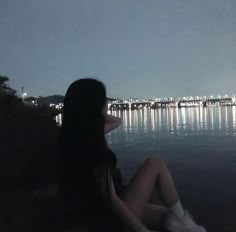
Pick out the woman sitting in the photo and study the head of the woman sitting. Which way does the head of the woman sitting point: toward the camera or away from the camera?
away from the camera

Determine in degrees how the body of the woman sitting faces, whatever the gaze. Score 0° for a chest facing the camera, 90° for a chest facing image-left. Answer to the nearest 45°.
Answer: approximately 270°
